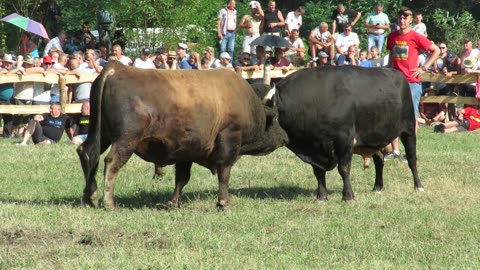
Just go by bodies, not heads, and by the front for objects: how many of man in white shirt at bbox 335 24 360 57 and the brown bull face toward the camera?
1

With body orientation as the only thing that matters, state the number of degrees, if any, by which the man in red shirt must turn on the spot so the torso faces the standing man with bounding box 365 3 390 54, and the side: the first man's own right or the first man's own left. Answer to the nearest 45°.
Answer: approximately 135° to the first man's own right

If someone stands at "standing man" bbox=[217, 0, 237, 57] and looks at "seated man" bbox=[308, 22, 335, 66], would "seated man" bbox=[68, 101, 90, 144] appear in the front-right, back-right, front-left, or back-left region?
back-right

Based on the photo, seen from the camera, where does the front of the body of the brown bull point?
to the viewer's right

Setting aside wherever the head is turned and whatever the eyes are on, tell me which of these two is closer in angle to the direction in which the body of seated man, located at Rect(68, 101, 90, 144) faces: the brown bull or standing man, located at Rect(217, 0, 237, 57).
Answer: the brown bull
